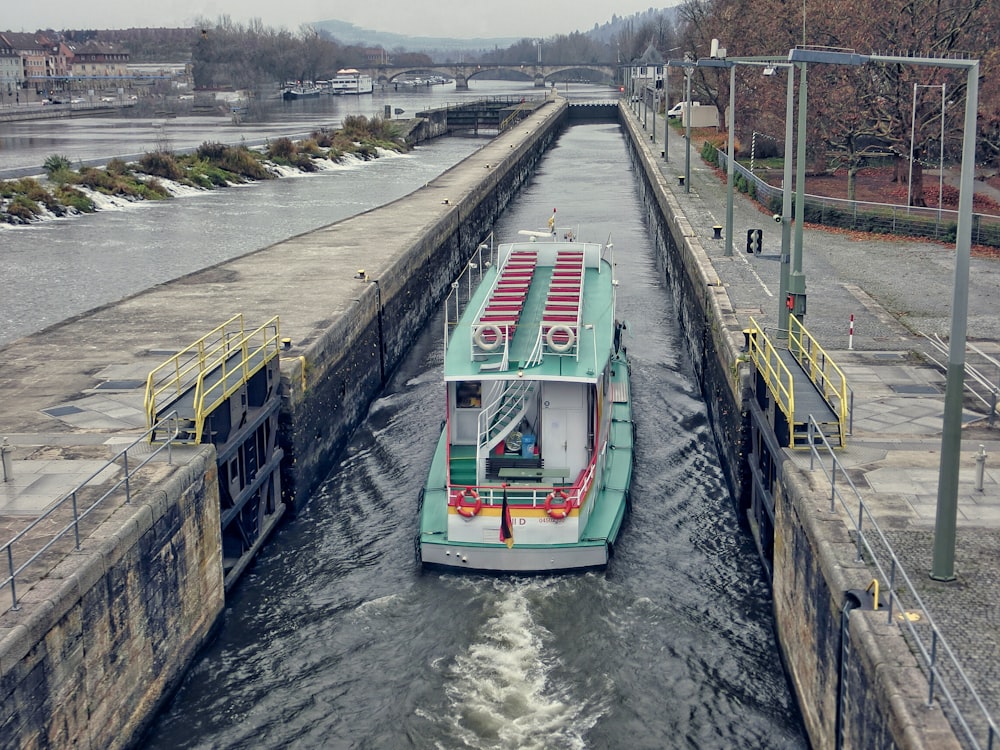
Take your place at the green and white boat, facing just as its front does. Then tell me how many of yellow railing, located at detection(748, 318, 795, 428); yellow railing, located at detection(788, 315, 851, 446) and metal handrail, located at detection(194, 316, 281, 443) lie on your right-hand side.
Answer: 2

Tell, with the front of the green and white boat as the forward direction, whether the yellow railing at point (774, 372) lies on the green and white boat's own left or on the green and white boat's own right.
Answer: on the green and white boat's own right

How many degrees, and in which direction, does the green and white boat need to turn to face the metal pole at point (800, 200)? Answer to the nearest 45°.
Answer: approximately 45° to its right

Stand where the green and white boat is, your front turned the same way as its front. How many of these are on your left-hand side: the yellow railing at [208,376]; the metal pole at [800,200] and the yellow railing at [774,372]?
1

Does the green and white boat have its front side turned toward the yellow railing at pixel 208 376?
no

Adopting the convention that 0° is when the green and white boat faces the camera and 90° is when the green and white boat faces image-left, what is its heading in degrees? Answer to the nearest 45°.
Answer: approximately 180°

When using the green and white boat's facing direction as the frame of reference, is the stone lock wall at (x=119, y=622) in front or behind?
behind

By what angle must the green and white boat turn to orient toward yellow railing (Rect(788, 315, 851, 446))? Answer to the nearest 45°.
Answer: approximately 90° to its right

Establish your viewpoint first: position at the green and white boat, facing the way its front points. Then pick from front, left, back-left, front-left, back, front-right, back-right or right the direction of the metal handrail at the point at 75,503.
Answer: back-left

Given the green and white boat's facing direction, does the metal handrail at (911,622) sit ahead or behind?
behind

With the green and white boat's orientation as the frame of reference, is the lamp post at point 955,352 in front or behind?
behind

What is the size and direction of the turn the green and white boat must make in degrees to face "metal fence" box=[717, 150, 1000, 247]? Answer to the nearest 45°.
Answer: approximately 45° to its right

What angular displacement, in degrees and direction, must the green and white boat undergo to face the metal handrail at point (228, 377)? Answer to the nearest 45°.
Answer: approximately 90° to its left

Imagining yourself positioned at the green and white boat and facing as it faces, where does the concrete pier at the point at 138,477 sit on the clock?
The concrete pier is roughly at 8 o'clock from the green and white boat.

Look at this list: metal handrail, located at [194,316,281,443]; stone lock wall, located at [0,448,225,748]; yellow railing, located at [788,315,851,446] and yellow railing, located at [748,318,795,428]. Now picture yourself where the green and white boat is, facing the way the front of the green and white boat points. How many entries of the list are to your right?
2

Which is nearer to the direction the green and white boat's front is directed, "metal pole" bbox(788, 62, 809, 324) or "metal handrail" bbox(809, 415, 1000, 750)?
the metal pole
